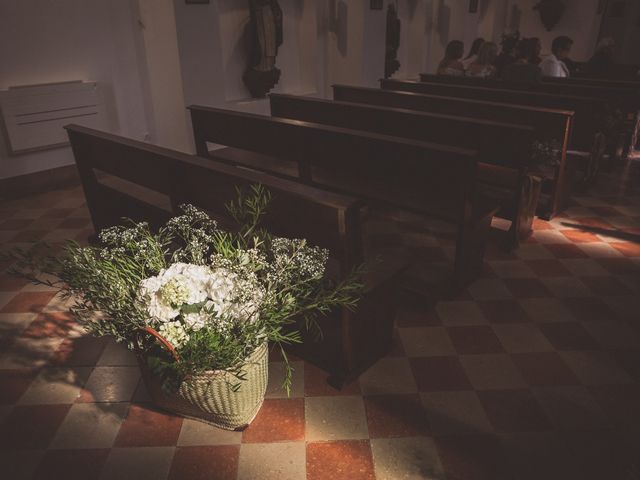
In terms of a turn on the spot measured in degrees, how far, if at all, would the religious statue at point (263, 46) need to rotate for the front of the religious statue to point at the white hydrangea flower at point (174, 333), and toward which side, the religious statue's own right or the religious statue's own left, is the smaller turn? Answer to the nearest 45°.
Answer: approximately 45° to the religious statue's own right

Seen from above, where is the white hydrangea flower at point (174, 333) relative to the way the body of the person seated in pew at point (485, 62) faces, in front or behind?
behind

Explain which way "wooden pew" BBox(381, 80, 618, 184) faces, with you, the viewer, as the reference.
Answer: facing away from the viewer and to the right of the viewer

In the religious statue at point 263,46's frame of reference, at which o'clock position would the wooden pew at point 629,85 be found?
The wooden pew is roughly at 11 o'clock from the religious statue.

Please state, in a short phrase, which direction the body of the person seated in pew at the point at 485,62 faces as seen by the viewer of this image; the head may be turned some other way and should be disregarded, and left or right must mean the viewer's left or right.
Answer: facing away from the viewer and to the right of the viewer

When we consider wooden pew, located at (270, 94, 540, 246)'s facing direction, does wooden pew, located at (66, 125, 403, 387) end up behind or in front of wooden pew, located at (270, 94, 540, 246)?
behind

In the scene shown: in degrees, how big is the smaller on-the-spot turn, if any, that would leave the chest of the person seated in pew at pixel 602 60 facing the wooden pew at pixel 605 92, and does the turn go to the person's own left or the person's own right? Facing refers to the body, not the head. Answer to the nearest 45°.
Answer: approximately 135° to the person's own right

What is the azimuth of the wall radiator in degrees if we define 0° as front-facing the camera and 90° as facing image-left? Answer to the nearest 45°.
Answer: approximately 315°

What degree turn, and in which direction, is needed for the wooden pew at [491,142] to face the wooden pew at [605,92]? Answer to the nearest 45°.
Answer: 0° — it already faces it

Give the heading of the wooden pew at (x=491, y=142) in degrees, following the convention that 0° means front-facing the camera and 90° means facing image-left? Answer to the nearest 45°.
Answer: approximately 225°

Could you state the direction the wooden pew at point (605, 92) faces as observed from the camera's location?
facing away from the viewer and to the right of the viewer

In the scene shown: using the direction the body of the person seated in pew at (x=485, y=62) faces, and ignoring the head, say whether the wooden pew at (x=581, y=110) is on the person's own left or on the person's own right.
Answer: on the person's own right
